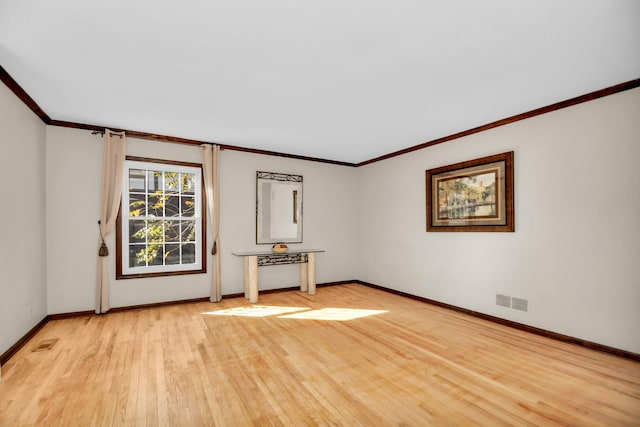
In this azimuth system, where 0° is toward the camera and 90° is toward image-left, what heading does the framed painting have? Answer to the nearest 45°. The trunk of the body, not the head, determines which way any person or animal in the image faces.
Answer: approximately 45°

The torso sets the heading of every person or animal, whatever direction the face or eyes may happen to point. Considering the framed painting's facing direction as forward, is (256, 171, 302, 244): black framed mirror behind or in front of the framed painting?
in front

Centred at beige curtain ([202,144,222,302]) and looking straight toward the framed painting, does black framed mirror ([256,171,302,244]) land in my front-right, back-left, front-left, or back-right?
front-left

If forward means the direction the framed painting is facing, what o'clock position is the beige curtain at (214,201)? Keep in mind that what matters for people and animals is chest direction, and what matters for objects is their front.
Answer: The beige curtain is roughly at 1 o'clock from the framed painting.

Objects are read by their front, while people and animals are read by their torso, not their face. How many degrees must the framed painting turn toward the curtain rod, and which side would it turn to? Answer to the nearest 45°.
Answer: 0° — it already faces it

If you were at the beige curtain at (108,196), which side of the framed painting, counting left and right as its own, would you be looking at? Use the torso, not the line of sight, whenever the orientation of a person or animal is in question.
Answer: front

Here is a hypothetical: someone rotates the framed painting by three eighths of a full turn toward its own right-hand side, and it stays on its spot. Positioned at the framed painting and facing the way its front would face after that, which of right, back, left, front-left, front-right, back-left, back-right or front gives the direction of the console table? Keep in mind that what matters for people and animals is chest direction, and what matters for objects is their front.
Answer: left

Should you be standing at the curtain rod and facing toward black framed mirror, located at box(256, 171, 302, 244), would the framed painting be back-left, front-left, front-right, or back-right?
front-right
